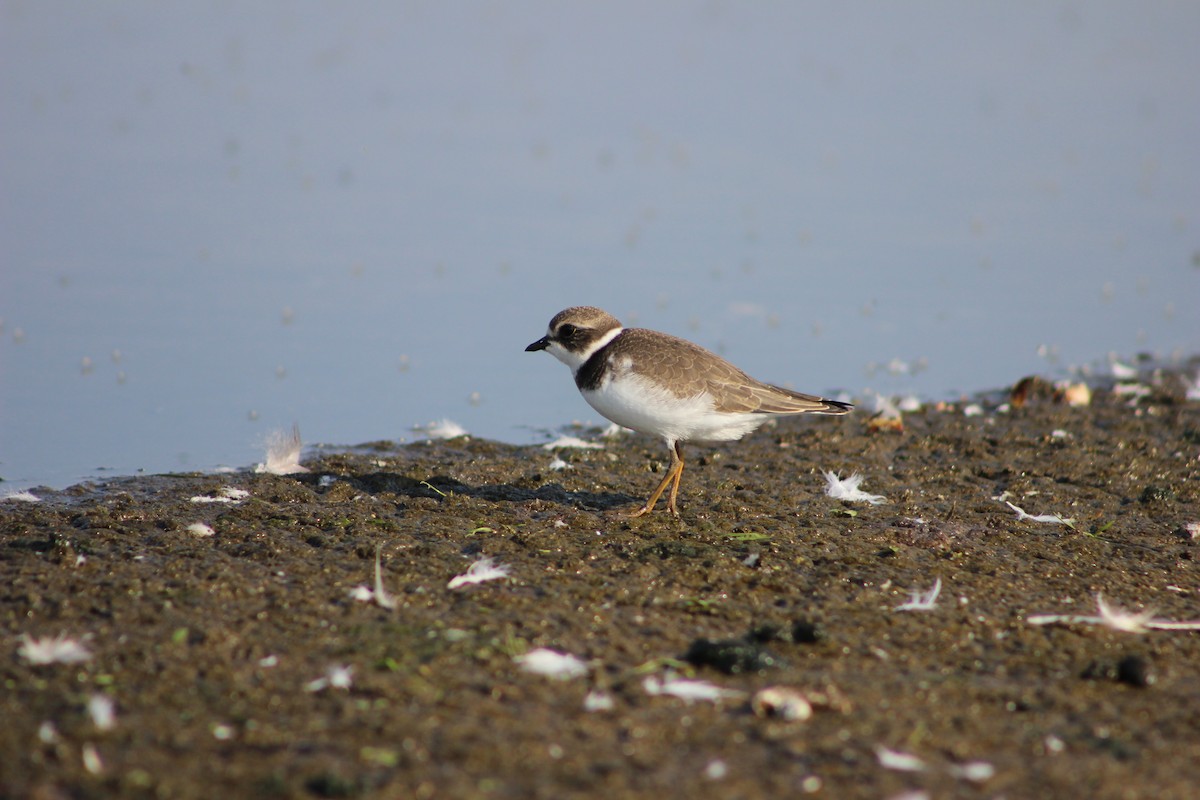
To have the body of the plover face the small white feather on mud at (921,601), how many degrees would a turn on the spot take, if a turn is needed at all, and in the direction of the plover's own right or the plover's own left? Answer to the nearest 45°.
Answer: approximately 135° to the plover's own left

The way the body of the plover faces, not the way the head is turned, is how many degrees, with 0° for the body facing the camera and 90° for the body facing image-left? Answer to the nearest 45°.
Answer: approximately 90°

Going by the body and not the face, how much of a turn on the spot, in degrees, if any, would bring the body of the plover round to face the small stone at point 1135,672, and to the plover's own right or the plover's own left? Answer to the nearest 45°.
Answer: approximately 135° to the plover's own left

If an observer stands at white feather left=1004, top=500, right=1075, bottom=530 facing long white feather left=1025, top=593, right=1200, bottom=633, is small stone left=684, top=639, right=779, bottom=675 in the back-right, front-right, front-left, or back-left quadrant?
front-right

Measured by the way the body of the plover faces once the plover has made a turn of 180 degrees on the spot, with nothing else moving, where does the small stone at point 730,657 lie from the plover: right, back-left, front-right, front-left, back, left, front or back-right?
right

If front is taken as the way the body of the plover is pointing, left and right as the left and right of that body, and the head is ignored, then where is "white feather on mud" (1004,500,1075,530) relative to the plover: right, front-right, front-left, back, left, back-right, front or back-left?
back

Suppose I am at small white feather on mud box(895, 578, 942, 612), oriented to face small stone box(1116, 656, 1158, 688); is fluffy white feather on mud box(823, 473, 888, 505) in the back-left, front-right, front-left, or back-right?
back-left
